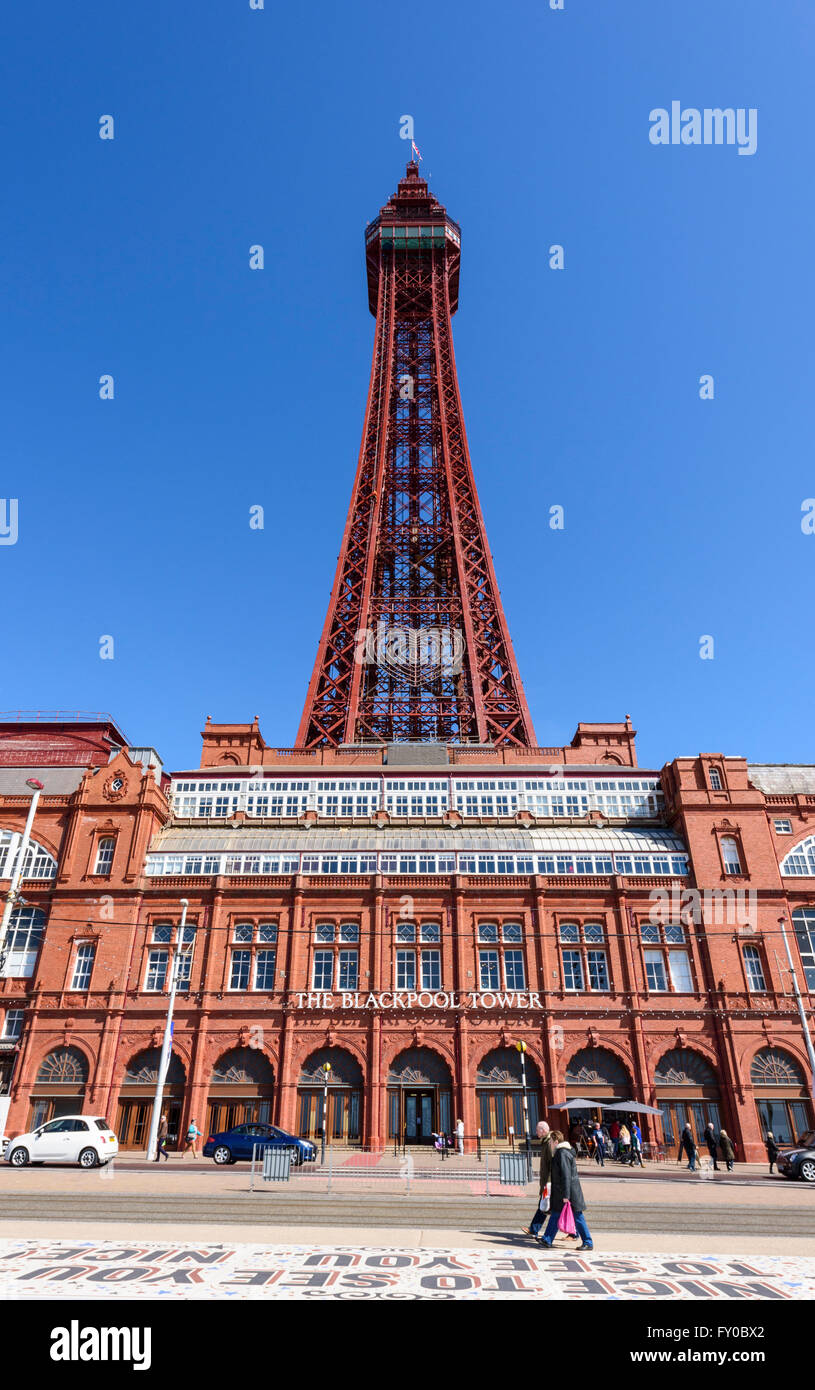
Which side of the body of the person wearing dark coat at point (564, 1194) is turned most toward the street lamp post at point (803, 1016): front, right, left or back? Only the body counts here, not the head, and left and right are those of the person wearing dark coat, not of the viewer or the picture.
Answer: right

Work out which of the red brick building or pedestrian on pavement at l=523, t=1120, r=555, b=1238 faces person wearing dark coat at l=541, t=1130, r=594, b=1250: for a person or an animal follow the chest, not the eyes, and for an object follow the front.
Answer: the red brick building

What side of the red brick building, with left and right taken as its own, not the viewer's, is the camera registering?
front

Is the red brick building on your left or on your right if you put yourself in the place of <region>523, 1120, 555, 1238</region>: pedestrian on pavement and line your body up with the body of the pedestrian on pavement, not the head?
on your right

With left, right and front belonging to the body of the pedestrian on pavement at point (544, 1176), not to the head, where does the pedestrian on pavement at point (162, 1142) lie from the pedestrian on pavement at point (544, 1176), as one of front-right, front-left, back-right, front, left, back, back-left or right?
front-right

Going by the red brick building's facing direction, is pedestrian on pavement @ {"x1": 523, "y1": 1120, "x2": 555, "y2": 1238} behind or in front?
in front

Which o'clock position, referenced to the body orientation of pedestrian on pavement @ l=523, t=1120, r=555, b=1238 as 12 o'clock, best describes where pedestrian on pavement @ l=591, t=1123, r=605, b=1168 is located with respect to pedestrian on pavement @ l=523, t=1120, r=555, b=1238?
pedestrian on pavement @ l=591, t=1123, r=605, b=1168 is roughly at 3 o'clock from pedestrian on pavement @ l=523, t=1120, r=555, b=1238.

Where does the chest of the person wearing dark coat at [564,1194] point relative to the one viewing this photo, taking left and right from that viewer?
facing to the left of the viewer

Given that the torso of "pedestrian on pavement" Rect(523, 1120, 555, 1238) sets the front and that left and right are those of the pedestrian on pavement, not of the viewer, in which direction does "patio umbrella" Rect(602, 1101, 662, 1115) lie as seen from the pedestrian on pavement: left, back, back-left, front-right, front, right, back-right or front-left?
right
